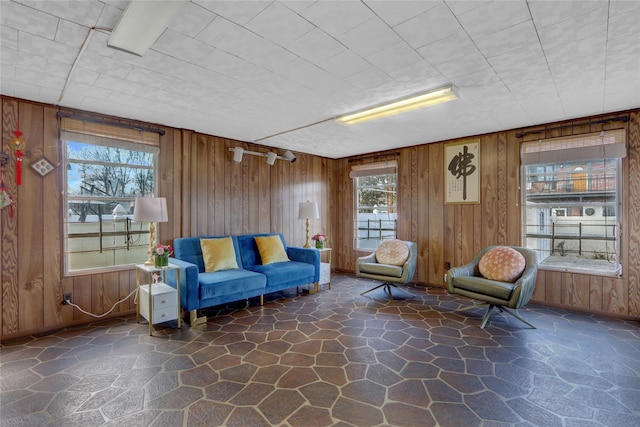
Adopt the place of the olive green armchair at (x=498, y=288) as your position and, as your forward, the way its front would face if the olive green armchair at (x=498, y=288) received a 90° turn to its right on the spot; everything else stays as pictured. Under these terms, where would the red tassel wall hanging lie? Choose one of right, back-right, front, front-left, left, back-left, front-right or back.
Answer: left

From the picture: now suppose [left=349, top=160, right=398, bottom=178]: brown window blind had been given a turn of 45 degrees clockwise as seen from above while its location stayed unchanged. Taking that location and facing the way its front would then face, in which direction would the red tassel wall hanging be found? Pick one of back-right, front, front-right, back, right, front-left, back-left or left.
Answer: front-left

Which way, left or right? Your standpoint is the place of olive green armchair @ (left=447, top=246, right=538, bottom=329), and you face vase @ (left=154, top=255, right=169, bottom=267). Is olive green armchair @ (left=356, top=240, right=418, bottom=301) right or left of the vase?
right

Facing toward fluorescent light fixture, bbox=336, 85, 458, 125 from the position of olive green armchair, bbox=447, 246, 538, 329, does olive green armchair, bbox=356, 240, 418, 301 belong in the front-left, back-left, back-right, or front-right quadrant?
front-right

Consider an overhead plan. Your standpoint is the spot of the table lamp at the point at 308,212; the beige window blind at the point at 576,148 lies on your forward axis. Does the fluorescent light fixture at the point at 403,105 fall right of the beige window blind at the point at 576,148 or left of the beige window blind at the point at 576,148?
right

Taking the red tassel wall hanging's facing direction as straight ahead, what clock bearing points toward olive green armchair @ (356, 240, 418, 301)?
The olive green armchair is roughly at 10 o'clock from the red tassel wall hanging.

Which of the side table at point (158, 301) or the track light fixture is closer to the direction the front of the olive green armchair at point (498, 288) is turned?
the side table

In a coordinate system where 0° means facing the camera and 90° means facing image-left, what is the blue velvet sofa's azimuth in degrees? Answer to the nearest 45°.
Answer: approximately 315°

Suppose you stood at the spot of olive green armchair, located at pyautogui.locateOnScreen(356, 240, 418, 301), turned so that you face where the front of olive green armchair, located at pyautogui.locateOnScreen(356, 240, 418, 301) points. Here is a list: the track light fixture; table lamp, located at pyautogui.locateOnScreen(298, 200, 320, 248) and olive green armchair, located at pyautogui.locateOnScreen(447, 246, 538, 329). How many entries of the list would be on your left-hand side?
1

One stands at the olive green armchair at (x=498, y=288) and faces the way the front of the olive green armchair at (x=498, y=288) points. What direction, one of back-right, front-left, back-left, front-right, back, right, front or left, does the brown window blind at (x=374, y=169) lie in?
right

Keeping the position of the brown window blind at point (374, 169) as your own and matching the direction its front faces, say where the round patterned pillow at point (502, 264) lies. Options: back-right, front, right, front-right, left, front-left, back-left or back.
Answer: left

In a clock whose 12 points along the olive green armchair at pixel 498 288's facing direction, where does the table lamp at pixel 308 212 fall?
The table lamp is roughly at 2 o'clock from the olive green armchair.

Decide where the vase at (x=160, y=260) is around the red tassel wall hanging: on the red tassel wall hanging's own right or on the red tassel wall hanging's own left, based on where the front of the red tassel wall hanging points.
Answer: on the red tassel wall hanging's own left

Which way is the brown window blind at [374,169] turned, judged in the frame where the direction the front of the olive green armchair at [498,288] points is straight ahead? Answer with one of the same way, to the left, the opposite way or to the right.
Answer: the same way

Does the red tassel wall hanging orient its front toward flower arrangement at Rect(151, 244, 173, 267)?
no

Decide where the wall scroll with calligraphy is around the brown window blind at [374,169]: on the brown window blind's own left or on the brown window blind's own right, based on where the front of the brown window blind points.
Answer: on the brown window blind's own left

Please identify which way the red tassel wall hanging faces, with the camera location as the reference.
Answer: facing the viewer

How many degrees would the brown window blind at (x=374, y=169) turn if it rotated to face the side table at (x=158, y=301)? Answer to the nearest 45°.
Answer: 0° — it already faces it

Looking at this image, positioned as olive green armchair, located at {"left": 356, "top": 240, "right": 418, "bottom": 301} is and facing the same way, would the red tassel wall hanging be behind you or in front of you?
in front

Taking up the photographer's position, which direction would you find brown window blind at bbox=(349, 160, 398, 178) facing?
facing the viewer and to the left of the viewer

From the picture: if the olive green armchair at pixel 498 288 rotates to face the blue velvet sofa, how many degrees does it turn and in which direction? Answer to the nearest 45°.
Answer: approximately 45° to its right

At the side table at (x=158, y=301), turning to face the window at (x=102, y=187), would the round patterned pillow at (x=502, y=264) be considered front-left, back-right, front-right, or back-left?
back-right
